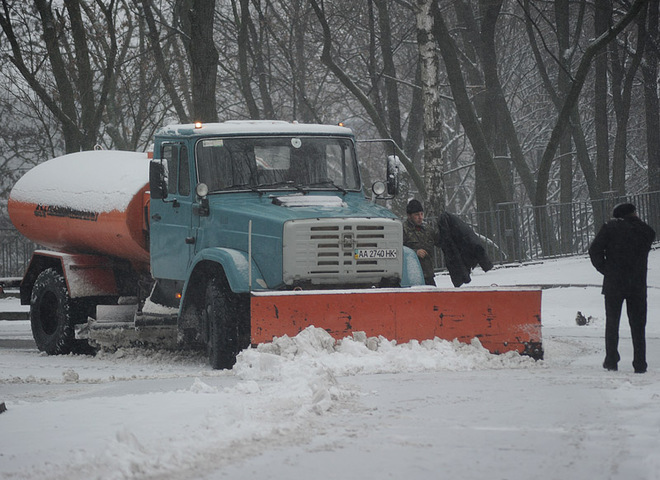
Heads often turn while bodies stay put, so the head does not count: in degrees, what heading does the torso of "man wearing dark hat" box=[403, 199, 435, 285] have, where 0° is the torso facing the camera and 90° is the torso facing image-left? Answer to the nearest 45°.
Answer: approximately 315°

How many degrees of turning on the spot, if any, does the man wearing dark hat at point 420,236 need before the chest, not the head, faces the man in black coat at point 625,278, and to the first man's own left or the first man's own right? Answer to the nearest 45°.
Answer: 0° — they already face them

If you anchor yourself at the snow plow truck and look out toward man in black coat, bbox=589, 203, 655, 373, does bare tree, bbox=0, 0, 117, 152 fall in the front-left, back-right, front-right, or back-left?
back-left

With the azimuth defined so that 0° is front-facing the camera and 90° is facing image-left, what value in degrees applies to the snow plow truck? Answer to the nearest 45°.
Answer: approximately 315°

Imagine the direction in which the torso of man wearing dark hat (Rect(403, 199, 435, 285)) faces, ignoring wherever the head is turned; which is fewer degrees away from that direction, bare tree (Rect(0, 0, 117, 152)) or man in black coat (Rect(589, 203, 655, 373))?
the man in black coat

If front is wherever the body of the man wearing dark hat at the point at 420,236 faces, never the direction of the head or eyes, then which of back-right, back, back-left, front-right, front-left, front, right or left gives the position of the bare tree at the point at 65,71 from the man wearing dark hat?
back

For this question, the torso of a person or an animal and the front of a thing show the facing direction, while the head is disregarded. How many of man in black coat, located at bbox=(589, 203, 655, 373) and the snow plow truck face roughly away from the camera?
1

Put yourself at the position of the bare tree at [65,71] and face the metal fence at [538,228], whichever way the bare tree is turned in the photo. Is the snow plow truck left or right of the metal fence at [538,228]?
right

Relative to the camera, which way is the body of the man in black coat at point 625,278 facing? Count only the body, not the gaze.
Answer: away from the camera

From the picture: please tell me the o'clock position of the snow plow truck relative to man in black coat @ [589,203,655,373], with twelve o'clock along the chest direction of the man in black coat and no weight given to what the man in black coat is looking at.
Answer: The snow plow truck is roughly at 9 o'clock from the man in black coat.
